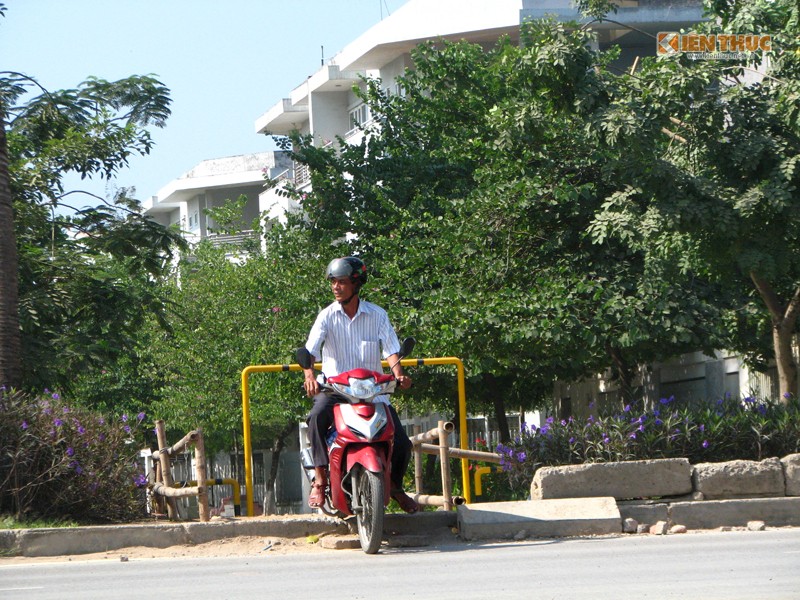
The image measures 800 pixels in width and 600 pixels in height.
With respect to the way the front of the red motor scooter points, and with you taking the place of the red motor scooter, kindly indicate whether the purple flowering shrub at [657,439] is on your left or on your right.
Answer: on your left

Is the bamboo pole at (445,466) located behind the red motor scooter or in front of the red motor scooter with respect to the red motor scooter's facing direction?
behind

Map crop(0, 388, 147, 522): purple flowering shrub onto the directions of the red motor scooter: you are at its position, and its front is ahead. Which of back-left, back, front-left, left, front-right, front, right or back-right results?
back-right

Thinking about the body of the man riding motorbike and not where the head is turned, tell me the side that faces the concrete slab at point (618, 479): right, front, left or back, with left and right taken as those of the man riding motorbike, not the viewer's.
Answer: left

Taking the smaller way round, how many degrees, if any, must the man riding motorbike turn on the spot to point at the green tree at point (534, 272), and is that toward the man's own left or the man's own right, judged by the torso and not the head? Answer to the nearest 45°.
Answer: approximately 180°

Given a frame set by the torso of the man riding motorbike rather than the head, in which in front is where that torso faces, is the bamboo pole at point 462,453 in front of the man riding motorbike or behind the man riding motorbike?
behind

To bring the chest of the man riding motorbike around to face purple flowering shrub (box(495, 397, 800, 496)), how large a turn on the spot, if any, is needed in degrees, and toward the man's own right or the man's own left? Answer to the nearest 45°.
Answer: approximately 135° to the man's own left

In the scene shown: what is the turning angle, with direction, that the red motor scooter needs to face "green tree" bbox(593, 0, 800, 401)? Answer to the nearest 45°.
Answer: approximately 135° to its left

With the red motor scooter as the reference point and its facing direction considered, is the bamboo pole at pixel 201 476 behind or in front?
behind

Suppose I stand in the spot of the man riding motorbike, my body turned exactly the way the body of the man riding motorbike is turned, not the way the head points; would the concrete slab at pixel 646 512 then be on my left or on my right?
on my left

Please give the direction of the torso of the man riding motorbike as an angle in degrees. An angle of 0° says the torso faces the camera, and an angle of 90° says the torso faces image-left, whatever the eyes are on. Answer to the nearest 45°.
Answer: approximately 0°
